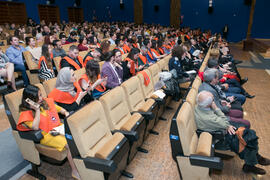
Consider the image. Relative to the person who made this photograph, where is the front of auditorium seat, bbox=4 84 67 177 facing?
facing the viewer and to the right of the viewer

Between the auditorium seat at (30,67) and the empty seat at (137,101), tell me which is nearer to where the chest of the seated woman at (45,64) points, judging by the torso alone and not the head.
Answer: the empty seat

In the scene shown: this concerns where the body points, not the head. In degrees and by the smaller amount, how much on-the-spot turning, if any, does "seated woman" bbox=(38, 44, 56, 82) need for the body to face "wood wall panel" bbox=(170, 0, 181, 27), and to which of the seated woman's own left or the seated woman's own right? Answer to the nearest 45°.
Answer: approximately 90° to the seated woman's own left

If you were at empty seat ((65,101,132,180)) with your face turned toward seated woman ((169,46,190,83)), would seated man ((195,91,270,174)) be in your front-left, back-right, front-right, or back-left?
front-right
